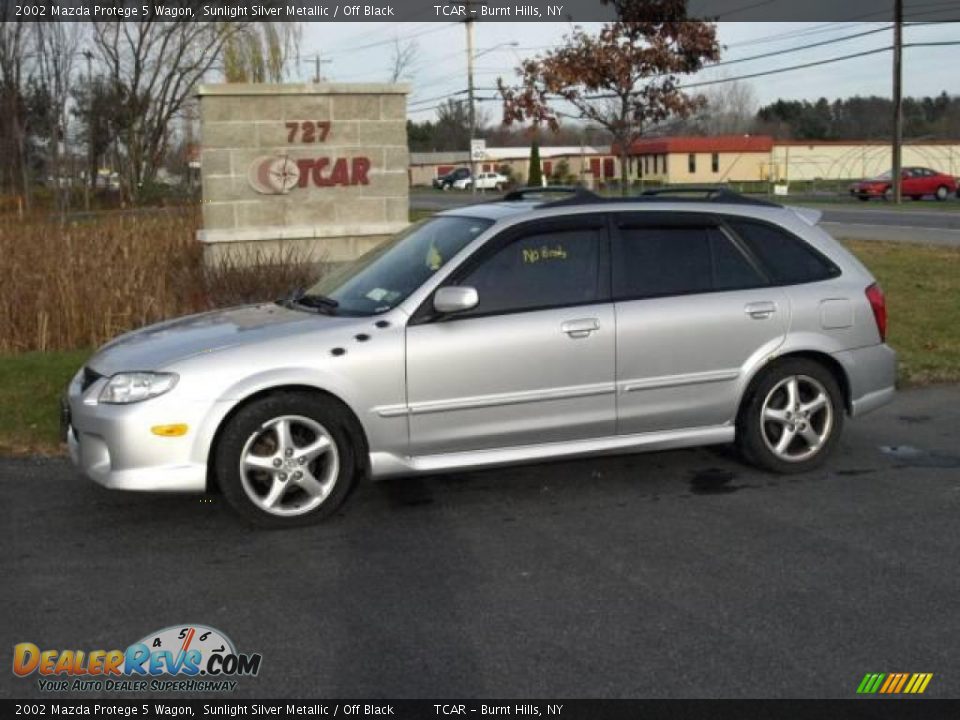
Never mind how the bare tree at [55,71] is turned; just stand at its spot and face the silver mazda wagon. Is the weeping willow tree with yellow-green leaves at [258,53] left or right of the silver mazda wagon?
left

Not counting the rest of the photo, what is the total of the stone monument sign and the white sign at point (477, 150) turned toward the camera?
2

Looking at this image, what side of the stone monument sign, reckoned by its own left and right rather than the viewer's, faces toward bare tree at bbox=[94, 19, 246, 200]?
back

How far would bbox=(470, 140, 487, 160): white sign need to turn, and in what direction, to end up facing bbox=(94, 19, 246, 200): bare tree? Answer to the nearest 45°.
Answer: approximately 45° to its right

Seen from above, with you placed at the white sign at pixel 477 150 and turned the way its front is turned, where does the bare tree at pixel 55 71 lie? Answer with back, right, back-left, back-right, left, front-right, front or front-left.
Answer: front-right

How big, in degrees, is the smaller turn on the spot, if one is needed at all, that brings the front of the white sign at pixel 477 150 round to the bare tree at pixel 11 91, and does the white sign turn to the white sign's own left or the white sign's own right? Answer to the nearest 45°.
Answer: approximately 45° to the white sign's own right

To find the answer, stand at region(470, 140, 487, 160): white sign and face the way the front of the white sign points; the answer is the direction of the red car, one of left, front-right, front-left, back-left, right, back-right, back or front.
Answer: back-left

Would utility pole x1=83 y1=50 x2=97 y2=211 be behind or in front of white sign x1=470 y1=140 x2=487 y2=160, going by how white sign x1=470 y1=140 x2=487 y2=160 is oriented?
in front

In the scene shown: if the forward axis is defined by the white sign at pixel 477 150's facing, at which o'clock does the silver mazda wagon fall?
The silver mazda wagon is roughly at 12 o'clock from the white sign.

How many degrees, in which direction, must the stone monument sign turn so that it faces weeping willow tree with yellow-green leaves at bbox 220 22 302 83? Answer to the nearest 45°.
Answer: approximately 180°
